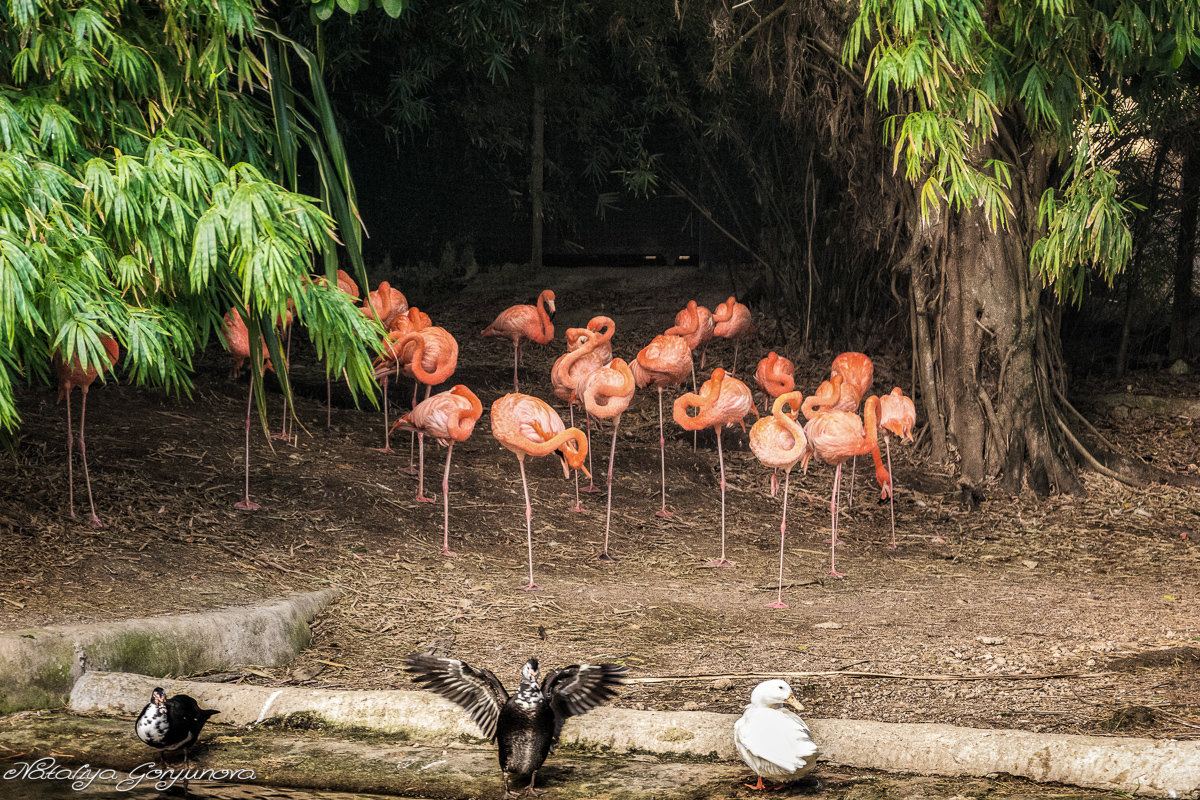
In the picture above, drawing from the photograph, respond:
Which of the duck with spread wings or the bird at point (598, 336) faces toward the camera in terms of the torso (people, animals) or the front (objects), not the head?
the duck with spread wings

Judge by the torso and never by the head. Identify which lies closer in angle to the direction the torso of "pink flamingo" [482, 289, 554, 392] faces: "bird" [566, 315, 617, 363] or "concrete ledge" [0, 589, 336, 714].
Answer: the bird

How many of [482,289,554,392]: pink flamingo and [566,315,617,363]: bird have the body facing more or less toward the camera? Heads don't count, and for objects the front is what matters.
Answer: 0

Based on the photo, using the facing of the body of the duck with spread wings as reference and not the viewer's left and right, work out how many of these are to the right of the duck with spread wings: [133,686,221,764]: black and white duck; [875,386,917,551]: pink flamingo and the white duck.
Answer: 1

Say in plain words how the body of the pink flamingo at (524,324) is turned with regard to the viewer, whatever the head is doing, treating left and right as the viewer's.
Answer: facing to the right of the viewer

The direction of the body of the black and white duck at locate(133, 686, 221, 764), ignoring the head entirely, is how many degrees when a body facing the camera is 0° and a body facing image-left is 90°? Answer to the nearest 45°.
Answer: approximately 45°

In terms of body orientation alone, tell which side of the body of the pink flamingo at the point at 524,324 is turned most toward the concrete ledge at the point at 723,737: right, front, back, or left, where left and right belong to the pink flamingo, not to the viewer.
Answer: right

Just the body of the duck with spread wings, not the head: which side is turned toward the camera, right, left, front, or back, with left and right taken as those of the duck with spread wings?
front

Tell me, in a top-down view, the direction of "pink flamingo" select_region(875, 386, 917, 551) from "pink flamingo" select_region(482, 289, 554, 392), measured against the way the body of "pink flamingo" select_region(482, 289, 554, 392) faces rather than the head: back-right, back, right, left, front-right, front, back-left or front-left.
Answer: front-right

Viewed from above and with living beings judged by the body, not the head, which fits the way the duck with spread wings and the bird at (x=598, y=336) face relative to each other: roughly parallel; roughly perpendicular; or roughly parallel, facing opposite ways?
roughly perpendicular
